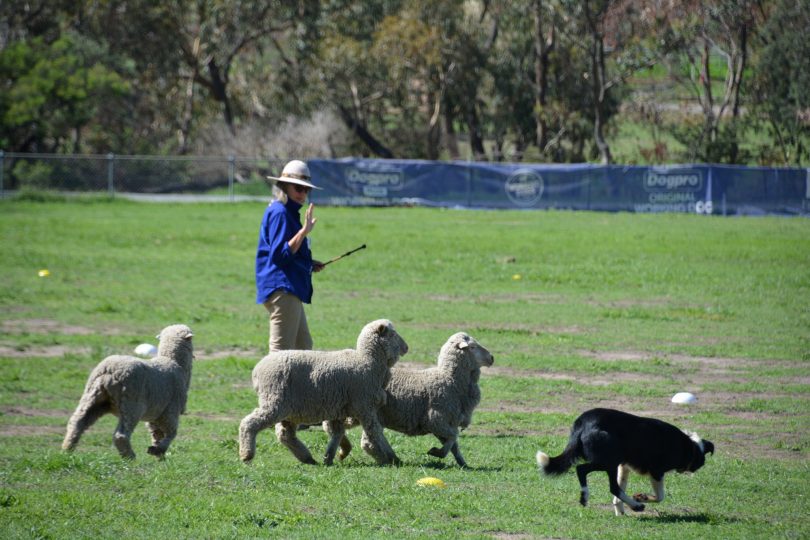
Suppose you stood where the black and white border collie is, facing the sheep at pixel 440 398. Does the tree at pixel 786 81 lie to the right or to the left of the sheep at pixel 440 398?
right

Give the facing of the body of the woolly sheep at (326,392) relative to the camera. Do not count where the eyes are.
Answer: to the viewer's right

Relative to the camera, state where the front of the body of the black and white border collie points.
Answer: to the viewer's right

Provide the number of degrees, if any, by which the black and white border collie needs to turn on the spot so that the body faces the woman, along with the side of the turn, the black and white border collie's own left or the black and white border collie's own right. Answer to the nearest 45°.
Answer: approximately 135° to the black and white border collie's own left

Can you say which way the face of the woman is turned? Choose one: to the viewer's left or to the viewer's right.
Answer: to the viewer's right

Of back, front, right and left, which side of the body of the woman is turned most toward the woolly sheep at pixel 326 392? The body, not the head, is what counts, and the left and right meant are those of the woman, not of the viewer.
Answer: right

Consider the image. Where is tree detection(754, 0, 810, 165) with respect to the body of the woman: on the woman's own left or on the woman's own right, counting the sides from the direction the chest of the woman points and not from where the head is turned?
on the woman's own left

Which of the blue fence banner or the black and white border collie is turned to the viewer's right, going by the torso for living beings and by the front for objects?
the black and white border collie

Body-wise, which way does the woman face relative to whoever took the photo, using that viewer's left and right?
facing to the right of the viewer

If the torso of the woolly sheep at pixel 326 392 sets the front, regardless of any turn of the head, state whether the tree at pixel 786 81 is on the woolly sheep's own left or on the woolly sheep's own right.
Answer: on the woolly sheep's own left

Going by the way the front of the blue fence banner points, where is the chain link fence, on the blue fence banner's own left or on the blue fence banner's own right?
on the blue fence banner's own right

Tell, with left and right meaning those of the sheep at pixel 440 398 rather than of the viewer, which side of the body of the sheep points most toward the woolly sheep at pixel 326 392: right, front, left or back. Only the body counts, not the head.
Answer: back

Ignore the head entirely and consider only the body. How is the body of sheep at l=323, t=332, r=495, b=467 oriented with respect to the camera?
to the viewer's right
